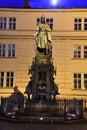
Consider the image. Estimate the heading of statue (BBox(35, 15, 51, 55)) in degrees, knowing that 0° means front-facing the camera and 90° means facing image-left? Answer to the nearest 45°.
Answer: approximately 0°
